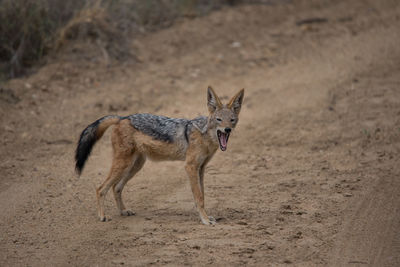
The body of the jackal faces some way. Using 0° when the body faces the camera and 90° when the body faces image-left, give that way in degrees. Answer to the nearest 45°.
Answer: approximately 270°
